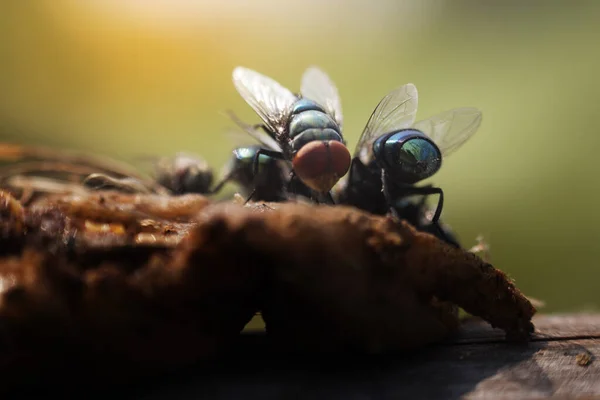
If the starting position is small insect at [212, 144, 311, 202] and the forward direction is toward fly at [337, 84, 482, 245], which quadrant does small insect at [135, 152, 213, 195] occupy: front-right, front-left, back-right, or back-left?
back-left
